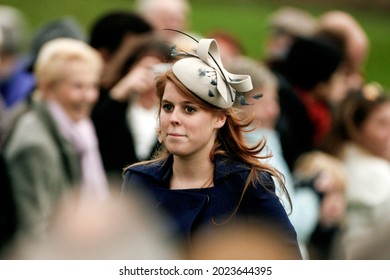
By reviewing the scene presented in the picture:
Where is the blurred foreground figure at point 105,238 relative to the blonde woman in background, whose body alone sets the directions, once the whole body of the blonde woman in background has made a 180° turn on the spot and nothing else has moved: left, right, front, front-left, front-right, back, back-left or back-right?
back-left

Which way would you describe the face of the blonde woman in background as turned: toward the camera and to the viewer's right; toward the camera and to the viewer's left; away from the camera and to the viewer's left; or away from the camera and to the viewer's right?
toward the camera and to the viewer's right

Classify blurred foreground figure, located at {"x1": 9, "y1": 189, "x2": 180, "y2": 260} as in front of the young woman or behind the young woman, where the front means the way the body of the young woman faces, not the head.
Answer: in front

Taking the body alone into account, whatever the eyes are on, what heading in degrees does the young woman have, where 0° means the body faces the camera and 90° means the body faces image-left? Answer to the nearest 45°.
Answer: approximately 45°

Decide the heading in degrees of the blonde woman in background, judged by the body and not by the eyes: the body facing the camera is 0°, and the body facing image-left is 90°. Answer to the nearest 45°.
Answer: approximately 315°

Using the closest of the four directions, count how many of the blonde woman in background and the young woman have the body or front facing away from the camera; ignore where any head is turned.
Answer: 0

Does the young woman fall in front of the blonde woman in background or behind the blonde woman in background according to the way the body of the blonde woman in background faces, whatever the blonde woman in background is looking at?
in front

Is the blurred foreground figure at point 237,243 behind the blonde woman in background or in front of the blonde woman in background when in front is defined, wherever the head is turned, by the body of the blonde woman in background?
in front
